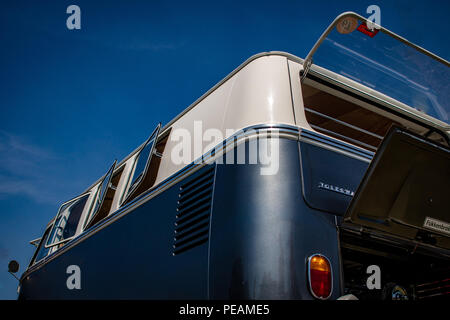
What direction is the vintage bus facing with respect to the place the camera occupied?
facing away from the viewer and to the left of the viewer
